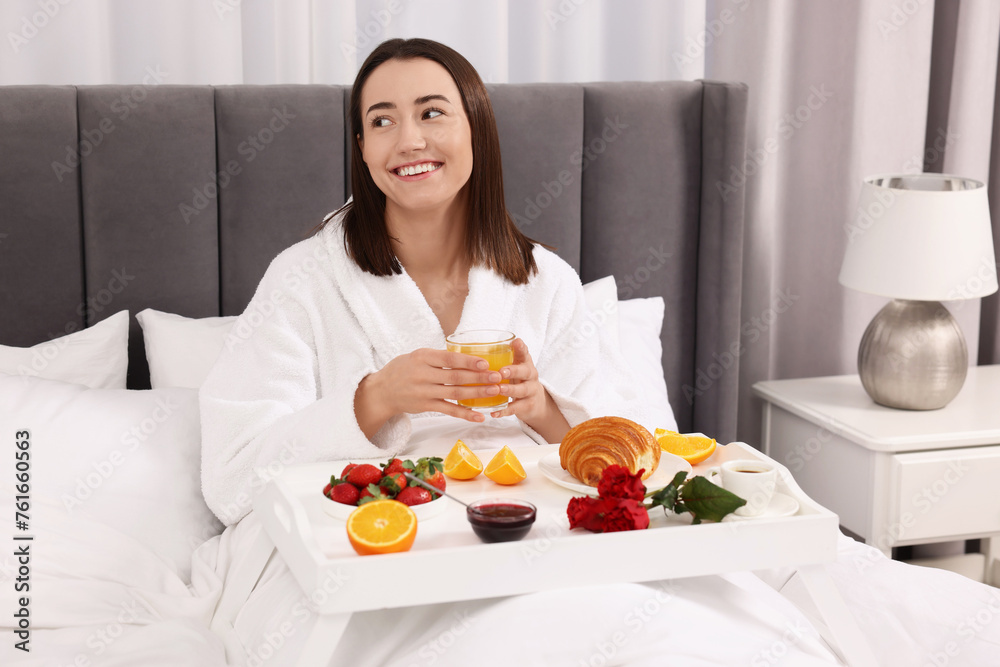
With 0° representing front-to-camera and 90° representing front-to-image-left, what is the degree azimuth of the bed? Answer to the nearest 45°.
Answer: approximately 0°

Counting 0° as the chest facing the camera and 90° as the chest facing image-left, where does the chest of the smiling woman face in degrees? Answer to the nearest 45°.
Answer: approximately 0°
